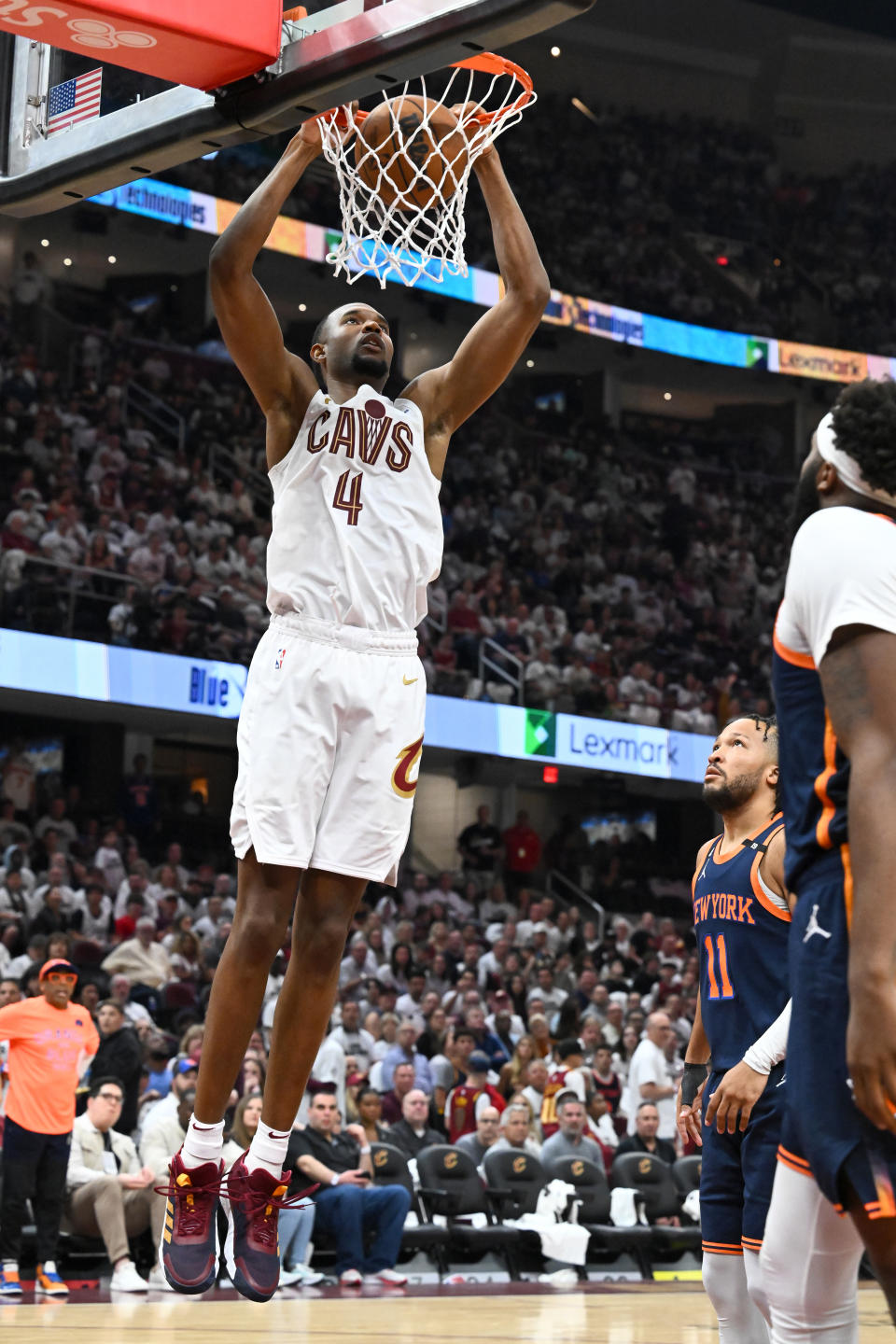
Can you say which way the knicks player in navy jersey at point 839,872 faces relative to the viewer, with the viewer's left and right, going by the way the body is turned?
facing to the left of the viewer

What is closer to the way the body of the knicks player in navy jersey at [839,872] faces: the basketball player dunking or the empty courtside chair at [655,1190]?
the basketball player dunking

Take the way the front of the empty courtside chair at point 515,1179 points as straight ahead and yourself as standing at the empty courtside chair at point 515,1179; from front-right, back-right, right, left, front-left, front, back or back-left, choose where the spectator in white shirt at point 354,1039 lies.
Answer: back

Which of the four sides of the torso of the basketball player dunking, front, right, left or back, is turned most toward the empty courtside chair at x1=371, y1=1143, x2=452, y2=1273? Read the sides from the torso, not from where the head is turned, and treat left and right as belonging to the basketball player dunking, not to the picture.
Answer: back

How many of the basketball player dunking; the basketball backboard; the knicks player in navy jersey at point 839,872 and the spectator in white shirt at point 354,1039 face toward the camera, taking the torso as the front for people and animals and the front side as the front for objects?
2

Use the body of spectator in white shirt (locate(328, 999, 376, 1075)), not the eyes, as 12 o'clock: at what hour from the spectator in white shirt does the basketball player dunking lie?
The basketball player dunking is roughly at 12 o'clock from the spectator in white shirt.

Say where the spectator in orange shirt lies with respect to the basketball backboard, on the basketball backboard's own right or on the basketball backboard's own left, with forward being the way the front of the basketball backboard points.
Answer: on the basketball backboard's own left

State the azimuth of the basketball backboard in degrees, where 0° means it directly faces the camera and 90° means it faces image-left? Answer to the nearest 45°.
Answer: approximately 225°
